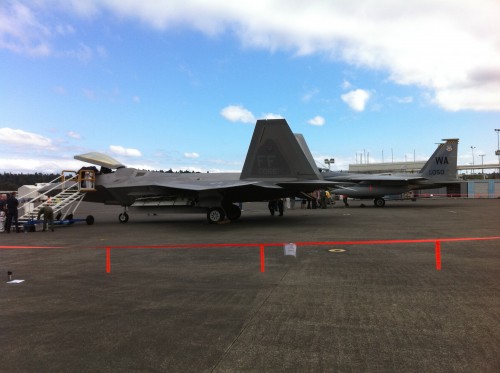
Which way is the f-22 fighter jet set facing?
to the viewer's left

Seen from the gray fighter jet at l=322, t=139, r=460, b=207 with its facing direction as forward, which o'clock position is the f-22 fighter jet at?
The f-22 fighter jet is roughly at 10 o'clock from the gray fighter jet.

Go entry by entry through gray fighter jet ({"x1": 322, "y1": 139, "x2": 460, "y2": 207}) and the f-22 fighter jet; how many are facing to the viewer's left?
2

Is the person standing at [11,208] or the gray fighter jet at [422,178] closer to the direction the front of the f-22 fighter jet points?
the person standing

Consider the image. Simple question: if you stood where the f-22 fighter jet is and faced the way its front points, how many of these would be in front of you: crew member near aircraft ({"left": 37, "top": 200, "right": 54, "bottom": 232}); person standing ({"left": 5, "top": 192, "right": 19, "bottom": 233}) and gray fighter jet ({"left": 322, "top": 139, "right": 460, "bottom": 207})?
2

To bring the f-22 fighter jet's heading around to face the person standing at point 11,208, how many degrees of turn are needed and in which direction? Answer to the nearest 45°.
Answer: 0° — it already faces them

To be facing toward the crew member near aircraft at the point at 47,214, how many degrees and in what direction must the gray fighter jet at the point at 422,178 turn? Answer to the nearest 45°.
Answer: approximately 45° to its left

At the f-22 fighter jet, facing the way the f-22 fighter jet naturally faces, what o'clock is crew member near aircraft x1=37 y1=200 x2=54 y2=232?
The crew member near aircraft is roughly at 12 o'clock from the f-22 fighter jet.

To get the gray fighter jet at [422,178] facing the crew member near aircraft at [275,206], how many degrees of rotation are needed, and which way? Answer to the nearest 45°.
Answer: approximately 45° to its left

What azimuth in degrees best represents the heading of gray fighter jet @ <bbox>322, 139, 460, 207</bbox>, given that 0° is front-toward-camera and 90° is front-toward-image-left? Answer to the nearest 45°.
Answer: approximately 90°
